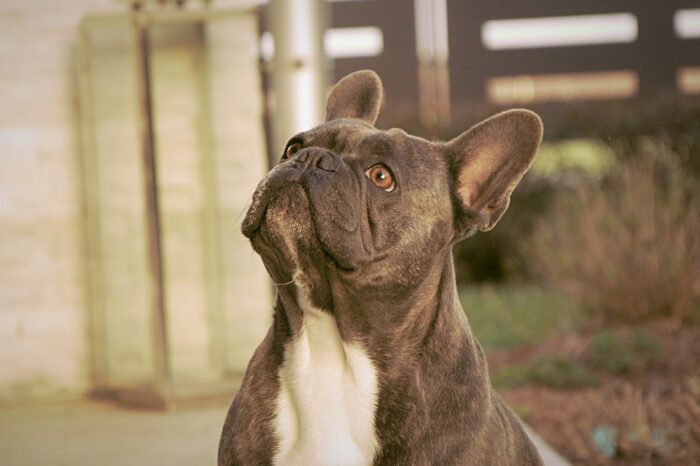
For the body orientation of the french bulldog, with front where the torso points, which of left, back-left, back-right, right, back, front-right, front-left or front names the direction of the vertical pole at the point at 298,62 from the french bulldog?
back-right

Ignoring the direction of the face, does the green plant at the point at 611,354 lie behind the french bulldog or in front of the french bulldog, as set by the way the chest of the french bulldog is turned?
behind

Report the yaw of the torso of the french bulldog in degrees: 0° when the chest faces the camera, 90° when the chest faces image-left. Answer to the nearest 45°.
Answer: approximately 45°

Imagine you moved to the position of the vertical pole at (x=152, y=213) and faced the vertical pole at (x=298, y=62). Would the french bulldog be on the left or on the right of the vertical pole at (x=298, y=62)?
right

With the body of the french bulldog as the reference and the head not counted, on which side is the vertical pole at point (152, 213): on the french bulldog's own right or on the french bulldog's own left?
on the french bulldog's own right
